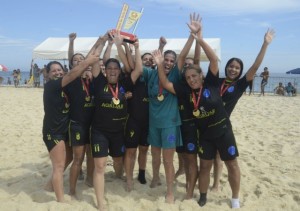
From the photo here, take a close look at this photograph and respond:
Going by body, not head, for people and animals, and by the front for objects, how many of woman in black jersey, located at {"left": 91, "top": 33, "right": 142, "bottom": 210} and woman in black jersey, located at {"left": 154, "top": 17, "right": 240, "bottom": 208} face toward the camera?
2

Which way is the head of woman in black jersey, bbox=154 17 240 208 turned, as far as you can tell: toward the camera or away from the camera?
toward the camera

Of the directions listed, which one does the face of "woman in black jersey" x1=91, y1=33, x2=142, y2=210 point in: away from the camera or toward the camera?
toward the camera

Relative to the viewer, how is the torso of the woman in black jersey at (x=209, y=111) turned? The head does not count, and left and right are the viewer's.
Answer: facing the viewer

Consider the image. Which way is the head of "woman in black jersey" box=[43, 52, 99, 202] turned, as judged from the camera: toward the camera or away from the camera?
toward the camera

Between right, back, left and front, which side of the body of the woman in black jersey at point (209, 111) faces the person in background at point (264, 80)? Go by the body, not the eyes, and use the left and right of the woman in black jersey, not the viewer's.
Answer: back

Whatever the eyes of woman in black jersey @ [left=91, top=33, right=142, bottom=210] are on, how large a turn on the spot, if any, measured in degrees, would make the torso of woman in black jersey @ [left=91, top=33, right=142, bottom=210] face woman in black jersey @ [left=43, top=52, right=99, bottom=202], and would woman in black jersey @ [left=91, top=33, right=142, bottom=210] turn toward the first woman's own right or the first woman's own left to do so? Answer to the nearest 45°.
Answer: approximately 90° to the first woman's own right

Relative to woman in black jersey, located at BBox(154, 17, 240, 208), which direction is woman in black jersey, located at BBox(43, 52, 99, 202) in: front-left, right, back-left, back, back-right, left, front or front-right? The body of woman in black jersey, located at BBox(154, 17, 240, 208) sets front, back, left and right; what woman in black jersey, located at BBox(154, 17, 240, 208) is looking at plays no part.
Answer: right

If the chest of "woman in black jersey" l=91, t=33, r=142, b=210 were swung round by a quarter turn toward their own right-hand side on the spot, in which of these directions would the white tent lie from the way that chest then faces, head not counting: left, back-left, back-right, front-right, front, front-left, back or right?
right

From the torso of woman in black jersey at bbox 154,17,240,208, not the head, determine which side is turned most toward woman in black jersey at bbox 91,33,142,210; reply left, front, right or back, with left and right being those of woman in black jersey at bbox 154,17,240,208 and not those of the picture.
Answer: right

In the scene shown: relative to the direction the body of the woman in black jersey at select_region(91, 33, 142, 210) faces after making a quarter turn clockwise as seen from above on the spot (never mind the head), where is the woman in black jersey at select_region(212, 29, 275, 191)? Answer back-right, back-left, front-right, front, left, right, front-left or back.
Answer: back

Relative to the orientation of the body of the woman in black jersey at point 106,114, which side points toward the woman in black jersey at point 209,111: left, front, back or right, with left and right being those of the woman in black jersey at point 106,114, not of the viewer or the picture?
left

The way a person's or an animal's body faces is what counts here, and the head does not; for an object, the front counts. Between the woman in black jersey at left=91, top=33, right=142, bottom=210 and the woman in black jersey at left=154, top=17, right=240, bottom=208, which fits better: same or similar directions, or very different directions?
same or similar directions

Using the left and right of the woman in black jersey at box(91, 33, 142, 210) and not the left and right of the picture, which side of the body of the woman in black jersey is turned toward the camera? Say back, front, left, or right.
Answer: front
